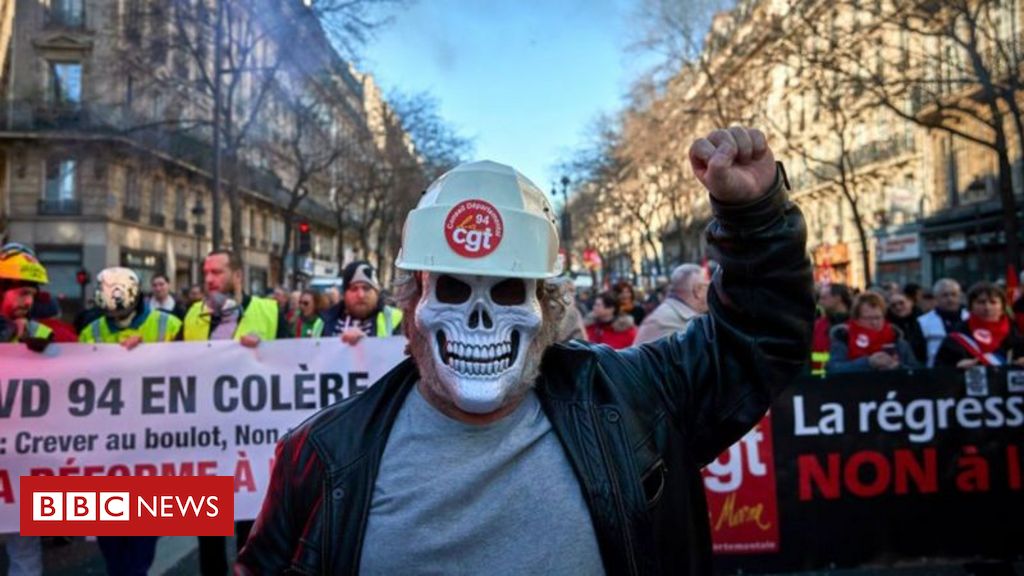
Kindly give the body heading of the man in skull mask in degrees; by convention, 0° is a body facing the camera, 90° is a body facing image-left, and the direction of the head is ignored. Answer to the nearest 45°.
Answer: approximately 0°

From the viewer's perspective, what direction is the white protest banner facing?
toward the camera

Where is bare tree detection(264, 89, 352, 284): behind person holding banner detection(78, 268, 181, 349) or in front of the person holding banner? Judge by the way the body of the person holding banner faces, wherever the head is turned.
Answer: behind

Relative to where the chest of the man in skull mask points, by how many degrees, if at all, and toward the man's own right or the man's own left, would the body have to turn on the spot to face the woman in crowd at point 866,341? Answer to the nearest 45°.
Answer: approximately 135° to the man's own left

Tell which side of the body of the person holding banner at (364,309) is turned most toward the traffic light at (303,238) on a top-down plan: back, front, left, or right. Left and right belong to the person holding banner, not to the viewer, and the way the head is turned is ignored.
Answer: back

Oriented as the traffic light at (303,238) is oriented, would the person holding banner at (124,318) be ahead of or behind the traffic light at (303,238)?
ahead

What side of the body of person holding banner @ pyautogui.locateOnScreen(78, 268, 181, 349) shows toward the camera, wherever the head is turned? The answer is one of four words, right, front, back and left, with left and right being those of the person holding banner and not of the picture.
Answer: front

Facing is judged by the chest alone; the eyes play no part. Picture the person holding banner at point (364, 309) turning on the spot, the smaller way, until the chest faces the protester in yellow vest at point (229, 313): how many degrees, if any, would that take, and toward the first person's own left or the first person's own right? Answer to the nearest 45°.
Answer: approximately 90° to the first person's own right

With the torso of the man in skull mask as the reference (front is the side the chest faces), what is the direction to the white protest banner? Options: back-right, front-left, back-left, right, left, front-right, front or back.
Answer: back-right

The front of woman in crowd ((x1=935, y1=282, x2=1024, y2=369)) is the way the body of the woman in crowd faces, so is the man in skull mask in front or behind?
in front

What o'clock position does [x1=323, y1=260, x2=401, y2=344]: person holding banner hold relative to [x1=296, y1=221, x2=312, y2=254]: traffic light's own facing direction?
The person holding banner is roughly at 12 o'clock from the traffic light.

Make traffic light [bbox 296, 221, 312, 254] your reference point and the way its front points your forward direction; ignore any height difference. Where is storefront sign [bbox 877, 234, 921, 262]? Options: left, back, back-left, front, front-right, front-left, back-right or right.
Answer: left

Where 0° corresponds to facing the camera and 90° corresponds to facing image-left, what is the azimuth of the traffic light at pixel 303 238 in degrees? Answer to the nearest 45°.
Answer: approximately 0°
